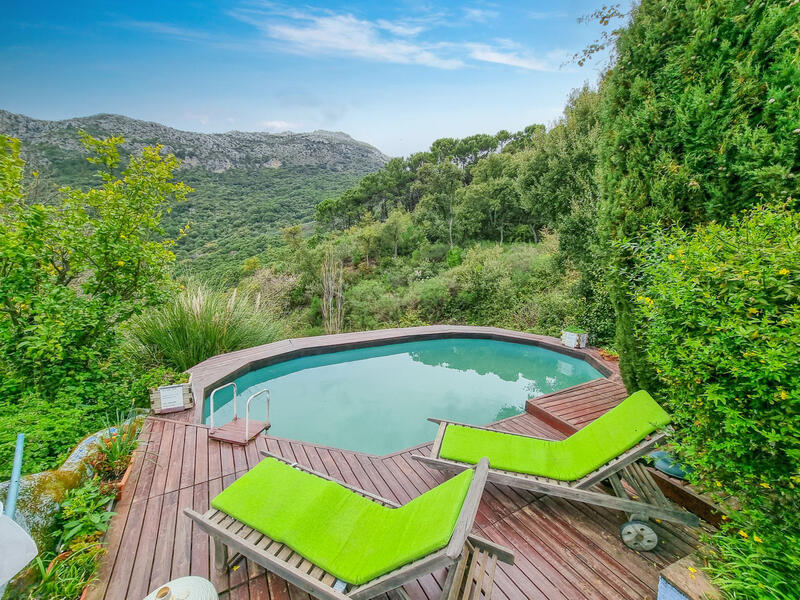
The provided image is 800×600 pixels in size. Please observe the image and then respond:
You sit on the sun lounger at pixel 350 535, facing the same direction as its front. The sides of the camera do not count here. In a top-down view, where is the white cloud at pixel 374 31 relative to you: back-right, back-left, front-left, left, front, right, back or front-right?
front-right

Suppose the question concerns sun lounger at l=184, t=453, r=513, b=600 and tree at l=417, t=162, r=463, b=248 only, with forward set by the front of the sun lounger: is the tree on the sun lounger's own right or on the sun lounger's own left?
on the sun lounger's own right

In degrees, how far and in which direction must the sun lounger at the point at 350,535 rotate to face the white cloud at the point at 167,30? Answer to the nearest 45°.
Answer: approximately 45° to its right

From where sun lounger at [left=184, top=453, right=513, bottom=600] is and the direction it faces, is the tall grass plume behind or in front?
in front

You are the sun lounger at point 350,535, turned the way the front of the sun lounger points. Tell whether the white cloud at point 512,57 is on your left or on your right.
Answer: on your right

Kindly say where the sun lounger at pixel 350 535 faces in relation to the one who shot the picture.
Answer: facing away from the viewer and to the left of the viewer

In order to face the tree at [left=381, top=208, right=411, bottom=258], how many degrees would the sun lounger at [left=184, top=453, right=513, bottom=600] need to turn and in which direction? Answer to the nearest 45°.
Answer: approximately 45° to its right

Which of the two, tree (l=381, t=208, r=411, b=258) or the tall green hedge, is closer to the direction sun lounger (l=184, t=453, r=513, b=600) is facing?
the tree

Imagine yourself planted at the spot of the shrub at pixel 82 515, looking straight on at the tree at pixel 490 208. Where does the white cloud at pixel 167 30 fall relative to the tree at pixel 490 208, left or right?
left

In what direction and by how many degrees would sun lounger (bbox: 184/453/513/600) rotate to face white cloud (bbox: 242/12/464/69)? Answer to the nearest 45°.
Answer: approximately 45° to its right

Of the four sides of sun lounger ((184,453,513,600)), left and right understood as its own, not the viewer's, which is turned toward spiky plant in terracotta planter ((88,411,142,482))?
front

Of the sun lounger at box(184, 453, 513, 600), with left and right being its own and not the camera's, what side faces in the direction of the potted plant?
right
